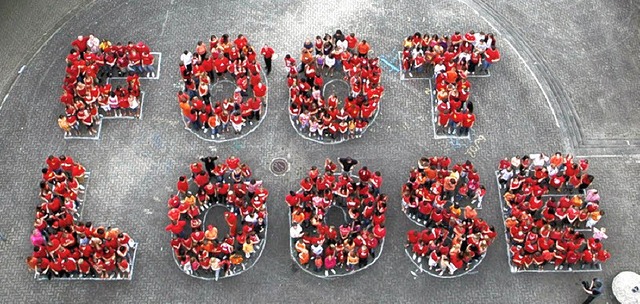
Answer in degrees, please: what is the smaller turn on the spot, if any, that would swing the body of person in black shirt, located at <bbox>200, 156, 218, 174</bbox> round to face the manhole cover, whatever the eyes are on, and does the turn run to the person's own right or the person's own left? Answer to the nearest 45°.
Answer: approximately 90° to the person's own left

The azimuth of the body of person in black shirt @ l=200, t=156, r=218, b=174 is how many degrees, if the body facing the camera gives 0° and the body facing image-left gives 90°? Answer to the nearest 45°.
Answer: approximately 0°

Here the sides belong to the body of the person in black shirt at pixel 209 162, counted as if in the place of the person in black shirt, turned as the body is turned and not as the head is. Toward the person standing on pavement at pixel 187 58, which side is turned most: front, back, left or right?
back

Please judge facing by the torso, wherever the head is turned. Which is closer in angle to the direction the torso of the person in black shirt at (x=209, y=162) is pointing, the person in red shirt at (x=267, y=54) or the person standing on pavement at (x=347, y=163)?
the person standing on pavement

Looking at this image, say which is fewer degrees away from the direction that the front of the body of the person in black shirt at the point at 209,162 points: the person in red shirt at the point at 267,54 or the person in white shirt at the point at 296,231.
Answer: the person in white shirt

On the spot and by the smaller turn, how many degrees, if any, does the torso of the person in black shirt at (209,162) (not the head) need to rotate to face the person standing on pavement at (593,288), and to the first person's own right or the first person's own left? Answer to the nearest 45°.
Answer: approximately 45° to the first person's own left

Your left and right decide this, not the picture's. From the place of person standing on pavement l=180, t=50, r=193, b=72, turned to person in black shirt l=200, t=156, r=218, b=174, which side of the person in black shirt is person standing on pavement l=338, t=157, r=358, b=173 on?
left

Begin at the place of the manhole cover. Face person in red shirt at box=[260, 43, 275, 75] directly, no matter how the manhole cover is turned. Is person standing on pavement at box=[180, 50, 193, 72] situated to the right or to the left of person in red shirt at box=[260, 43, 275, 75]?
left

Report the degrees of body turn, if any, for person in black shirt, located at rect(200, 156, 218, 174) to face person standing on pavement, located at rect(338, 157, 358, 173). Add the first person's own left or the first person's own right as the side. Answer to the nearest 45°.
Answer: approximately 90° to the first person's own left

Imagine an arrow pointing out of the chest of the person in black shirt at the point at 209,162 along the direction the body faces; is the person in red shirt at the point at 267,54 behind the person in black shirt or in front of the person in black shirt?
behind
